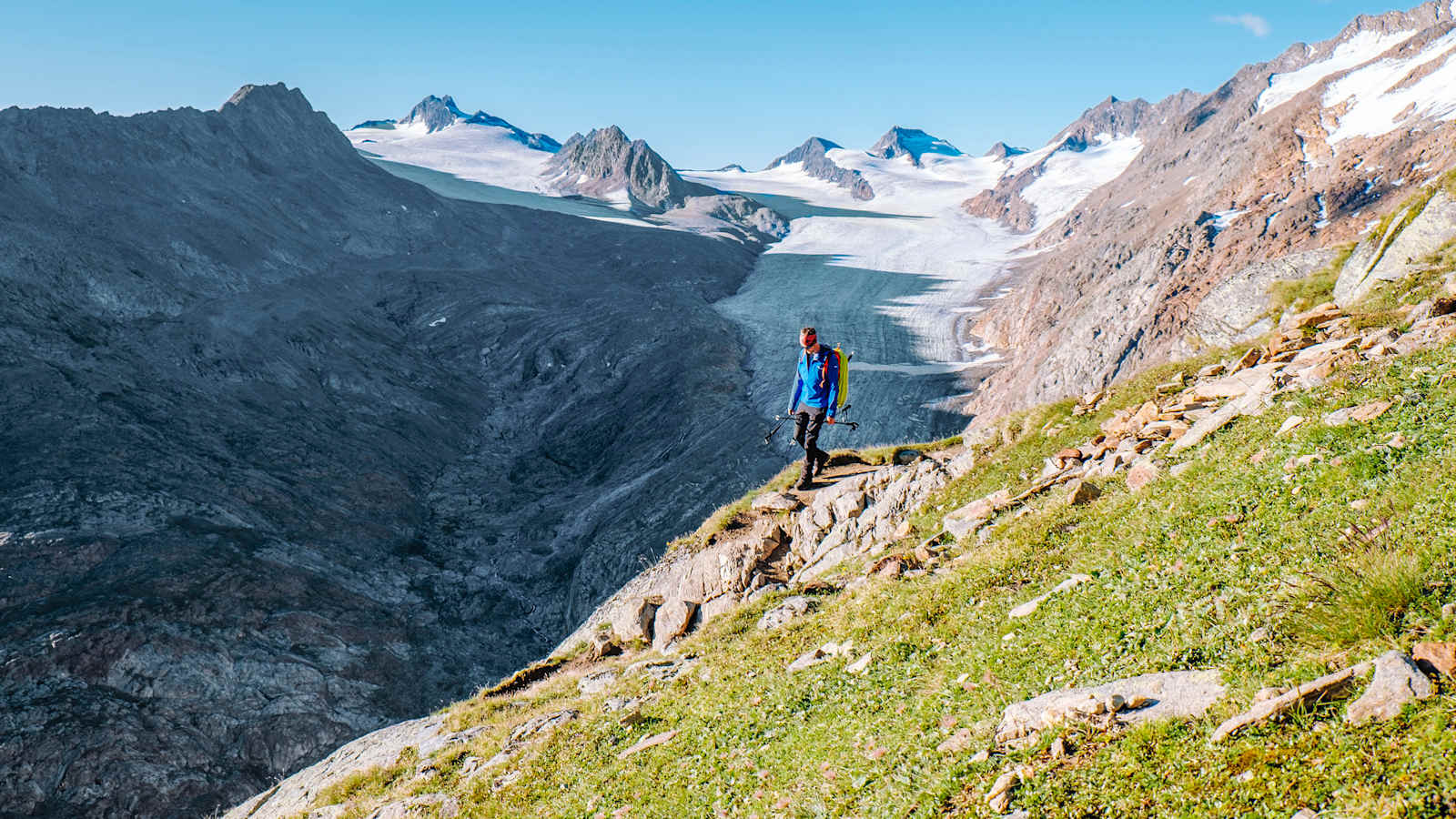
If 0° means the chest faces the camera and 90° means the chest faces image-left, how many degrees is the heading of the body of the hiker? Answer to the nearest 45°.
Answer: approximately 45°

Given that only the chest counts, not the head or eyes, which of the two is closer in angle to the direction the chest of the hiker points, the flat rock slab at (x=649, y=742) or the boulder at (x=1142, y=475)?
the flat rock slab

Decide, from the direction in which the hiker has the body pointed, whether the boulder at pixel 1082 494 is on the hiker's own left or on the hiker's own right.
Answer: on the hiker's own left

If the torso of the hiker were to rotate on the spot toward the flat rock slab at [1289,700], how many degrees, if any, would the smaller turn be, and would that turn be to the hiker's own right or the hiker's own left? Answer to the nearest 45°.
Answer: approximately 45° to the hiker's own left

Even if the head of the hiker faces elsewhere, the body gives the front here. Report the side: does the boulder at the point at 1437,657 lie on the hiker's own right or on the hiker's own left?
on the hiker's own left

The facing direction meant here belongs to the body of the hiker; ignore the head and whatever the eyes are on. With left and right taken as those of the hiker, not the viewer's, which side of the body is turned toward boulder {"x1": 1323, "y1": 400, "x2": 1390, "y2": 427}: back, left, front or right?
left

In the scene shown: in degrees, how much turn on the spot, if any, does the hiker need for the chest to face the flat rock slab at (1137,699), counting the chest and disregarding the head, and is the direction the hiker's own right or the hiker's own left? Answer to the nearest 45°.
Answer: approximately 45° to the hiker's own left

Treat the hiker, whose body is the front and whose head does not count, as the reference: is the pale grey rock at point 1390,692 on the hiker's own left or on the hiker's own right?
on the hiker's own left

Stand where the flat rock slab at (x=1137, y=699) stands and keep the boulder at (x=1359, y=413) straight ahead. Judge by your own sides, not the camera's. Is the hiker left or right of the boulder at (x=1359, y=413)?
left
